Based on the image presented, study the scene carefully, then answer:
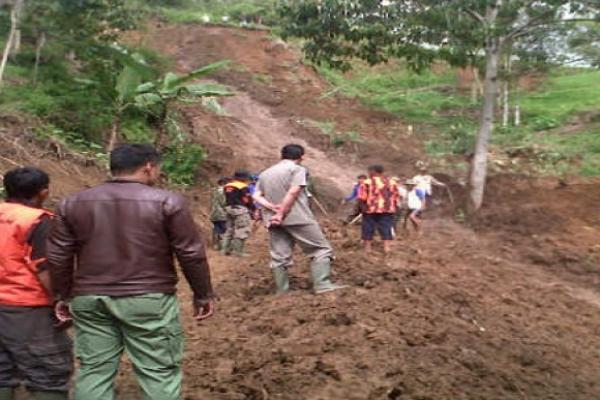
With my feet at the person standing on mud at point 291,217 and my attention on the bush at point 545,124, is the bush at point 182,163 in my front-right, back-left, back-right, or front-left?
front-left

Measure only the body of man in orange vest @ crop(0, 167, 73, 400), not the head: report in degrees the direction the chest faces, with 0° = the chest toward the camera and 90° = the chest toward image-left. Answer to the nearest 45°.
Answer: approximately 225°

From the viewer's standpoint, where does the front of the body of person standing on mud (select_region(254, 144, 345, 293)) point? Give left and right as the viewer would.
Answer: facing away from the viewer and to the right of the viewer

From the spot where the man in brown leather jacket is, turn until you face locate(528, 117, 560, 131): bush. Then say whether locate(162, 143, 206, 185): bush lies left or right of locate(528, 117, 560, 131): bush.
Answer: left

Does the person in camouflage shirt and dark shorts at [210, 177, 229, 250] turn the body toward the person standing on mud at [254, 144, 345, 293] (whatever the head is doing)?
no

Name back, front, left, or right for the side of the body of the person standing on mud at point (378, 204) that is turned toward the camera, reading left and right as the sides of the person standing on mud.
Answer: back
